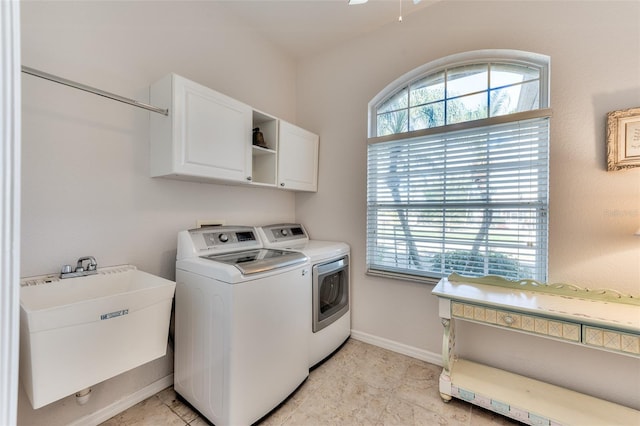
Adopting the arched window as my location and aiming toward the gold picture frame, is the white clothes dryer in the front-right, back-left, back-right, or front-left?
back-right

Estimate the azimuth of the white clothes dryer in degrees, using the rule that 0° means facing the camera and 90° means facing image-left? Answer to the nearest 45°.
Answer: approximately 315°

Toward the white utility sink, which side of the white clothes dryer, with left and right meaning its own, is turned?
right

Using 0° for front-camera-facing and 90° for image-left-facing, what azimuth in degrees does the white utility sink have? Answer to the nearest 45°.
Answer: approximately 315°

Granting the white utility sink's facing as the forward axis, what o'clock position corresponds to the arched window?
The arched window is roughly at 11 o'clock from the white utility sink.
